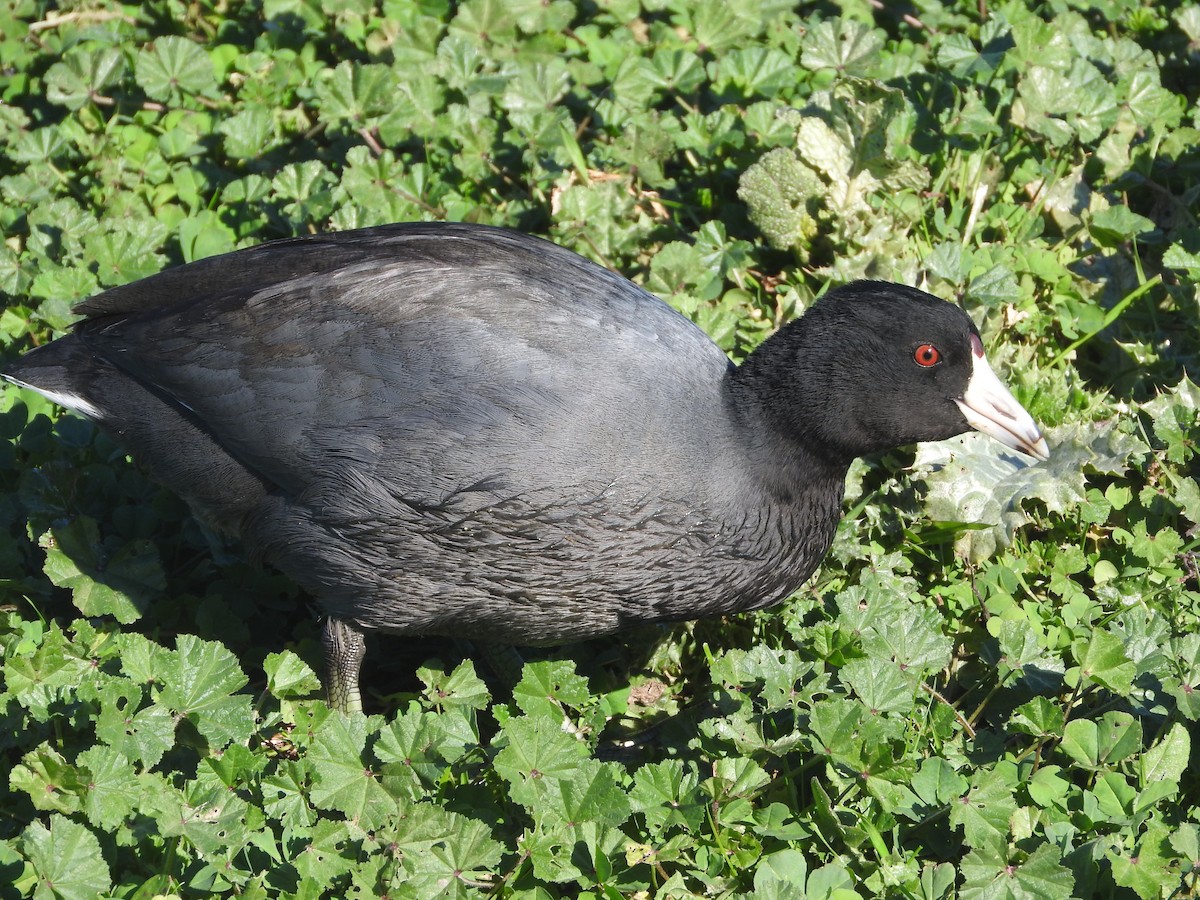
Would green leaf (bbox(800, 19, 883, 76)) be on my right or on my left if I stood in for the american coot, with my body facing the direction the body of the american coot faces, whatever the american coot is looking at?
on my left

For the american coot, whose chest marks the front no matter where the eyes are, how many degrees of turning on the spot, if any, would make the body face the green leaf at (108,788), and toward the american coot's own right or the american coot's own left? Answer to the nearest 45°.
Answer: approximately 135° to the american coot's own right

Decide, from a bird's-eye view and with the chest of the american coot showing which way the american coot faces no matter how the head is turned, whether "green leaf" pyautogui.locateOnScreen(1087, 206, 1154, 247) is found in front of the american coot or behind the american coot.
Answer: in front

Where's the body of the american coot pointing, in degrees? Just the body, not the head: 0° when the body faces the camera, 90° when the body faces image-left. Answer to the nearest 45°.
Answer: approximately 270°

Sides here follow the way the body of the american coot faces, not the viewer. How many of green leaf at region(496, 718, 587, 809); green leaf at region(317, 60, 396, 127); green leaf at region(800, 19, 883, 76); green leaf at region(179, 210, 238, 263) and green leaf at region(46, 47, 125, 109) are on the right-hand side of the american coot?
1

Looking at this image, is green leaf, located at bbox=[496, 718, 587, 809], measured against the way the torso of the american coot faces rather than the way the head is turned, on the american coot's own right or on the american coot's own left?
on the american coot's own right

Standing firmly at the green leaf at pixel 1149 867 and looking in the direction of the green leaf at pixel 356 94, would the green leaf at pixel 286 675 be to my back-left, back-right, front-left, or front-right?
front-left

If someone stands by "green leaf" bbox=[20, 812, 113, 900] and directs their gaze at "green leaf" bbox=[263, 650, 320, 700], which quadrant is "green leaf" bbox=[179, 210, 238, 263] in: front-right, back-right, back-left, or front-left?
front-left

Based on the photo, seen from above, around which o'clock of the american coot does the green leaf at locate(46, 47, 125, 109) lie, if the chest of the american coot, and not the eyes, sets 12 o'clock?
The green leaf is roughly at 8 o'clock from the american coot.

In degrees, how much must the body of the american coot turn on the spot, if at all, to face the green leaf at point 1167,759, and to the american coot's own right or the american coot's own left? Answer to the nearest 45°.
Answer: approximately 45° to the american coot's own right

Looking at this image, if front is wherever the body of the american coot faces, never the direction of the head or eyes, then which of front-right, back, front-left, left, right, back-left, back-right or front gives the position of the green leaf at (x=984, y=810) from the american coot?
front-right

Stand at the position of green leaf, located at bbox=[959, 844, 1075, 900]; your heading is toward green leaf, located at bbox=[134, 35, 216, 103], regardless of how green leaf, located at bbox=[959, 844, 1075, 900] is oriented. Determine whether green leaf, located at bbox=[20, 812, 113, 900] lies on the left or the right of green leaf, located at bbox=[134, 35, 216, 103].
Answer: left

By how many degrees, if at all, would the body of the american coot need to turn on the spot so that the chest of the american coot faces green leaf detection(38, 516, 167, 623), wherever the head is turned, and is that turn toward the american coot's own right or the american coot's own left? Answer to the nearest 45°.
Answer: approximately 180°

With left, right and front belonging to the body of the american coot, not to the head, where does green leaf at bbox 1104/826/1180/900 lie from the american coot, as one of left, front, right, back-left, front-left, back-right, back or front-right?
front-right

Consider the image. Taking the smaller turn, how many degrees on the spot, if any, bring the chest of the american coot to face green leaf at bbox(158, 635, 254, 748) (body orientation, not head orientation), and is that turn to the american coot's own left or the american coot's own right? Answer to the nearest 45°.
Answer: approximately 135° to the american coot's own right

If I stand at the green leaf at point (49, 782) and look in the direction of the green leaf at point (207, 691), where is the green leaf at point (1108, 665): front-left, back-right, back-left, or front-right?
front-right

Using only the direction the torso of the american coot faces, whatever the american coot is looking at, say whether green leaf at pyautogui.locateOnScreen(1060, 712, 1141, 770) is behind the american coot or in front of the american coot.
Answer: in front
